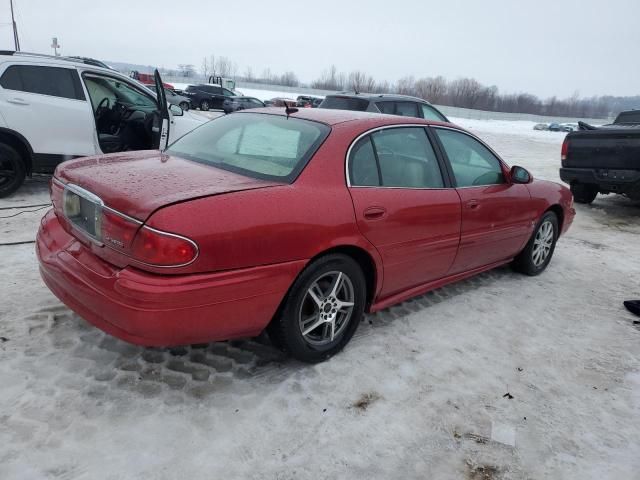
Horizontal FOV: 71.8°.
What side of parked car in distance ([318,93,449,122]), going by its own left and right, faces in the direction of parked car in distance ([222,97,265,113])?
left

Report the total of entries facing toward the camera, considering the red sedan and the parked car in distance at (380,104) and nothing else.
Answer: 0

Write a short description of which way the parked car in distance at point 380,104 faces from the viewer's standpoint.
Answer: facing away from the viewer and to the right of the viewer

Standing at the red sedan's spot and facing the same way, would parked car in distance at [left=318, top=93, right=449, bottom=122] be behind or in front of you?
in front

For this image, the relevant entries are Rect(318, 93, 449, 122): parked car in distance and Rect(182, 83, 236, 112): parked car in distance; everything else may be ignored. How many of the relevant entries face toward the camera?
0

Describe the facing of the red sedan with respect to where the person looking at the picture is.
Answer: facing away from the viewer and to the right of the viewer

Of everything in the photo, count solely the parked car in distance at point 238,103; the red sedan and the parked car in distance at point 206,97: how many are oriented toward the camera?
0

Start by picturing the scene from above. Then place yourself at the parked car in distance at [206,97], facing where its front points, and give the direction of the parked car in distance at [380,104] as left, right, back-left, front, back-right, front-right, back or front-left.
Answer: back-right

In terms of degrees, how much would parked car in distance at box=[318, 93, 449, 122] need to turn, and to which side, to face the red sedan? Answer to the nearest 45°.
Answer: approximately 135° to its right

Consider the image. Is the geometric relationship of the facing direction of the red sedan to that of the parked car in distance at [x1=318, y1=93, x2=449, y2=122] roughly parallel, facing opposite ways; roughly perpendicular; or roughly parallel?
roughly parallel

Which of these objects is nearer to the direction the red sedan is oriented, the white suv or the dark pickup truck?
the dark pickup truck
